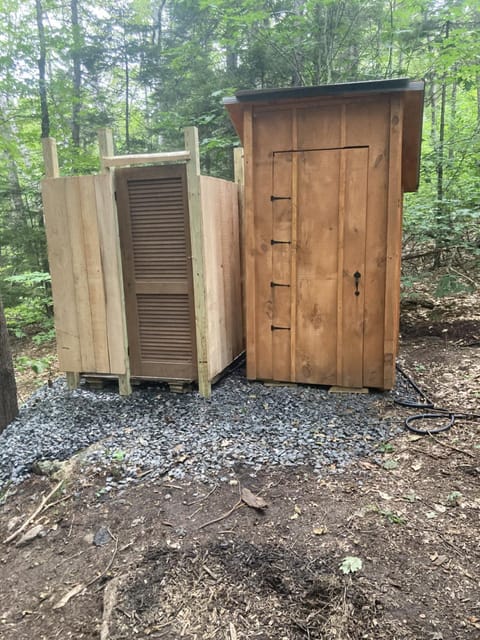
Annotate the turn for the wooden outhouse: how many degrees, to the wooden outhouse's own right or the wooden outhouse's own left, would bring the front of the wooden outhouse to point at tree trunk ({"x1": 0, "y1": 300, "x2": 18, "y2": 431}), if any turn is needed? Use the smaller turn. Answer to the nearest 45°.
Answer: approximately 90° to the wooden outhouse's own right

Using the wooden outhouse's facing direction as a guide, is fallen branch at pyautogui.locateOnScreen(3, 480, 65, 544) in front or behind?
in front

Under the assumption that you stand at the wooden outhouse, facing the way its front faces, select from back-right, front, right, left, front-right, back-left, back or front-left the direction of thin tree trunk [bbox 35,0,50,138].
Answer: back-right

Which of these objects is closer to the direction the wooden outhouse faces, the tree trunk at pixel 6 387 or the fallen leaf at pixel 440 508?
the fallen leaf

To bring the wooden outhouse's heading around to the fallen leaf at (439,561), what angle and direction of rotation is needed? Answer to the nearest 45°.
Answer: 0° — it already faces it

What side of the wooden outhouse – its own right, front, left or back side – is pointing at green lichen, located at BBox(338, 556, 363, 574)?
front

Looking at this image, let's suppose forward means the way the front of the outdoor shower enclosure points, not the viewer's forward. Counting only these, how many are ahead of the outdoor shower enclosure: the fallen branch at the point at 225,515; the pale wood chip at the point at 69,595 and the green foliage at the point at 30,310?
2

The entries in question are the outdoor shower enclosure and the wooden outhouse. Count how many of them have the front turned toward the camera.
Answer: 2

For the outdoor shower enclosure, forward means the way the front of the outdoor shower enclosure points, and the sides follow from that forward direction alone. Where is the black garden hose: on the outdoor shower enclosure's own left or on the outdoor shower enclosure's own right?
on the outdoor shower enclosure's own left

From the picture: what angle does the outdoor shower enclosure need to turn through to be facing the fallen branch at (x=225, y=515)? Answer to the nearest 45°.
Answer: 0° — it already faces it

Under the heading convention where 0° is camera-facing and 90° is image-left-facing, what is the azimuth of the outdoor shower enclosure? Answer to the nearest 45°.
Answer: approximately 0°

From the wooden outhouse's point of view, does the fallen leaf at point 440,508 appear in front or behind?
in front

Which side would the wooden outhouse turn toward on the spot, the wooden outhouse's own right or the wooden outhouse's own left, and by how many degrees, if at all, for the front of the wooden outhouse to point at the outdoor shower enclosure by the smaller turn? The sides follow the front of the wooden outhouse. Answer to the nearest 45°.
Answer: approximately 90° to the wooden outhouse's own right
